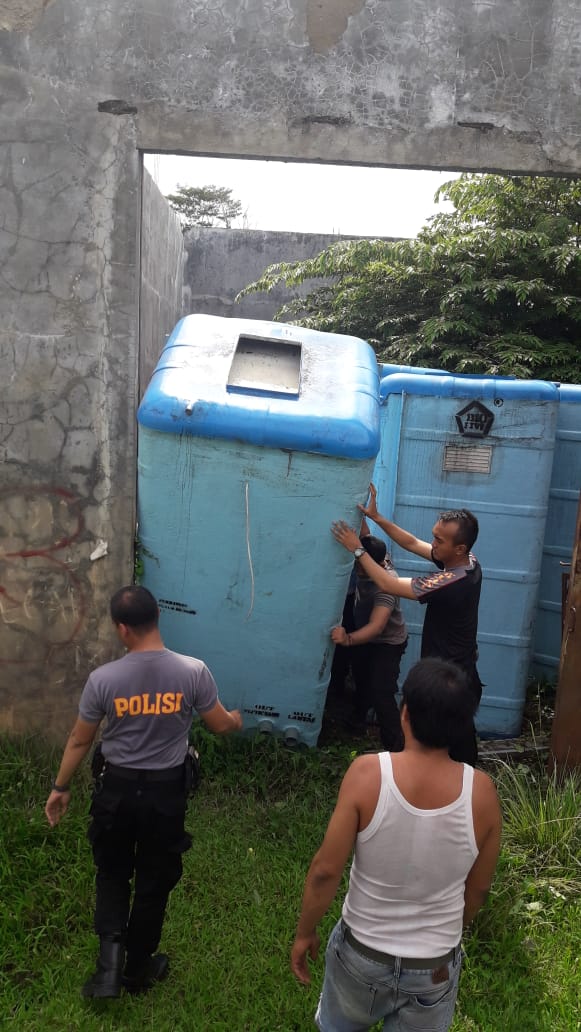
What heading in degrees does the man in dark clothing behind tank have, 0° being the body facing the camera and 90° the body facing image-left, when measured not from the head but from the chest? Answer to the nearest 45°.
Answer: approximately 90°

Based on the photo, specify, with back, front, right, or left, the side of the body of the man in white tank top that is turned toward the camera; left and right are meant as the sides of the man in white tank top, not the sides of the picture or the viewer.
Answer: back

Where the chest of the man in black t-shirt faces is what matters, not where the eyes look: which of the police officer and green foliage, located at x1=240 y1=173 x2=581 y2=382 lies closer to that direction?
the police officer

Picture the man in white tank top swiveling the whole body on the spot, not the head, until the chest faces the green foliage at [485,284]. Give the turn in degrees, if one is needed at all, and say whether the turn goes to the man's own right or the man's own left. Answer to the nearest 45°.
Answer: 0° — they already face it

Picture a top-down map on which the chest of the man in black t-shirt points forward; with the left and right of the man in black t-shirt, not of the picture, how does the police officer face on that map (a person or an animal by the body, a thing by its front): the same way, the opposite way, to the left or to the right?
to the right

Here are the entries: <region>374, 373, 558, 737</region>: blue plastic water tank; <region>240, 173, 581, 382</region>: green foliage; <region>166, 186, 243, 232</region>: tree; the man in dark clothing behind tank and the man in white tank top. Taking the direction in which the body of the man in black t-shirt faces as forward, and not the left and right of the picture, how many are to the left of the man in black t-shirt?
1

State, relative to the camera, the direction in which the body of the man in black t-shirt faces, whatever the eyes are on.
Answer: to the viewer's left

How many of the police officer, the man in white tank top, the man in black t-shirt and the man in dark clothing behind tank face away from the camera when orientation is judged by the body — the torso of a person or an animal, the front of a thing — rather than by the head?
2

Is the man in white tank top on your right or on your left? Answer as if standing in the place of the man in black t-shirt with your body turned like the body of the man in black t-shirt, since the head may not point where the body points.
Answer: on your left

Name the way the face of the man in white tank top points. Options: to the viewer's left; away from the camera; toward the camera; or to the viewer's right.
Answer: away from the camera

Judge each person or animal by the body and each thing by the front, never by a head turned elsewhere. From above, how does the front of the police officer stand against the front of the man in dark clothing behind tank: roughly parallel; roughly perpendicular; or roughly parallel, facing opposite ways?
roughly perpendicular

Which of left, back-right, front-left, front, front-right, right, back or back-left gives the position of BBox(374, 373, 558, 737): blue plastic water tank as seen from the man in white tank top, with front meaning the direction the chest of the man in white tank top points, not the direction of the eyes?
front

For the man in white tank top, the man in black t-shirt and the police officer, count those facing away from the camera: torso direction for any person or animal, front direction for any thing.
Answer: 2
